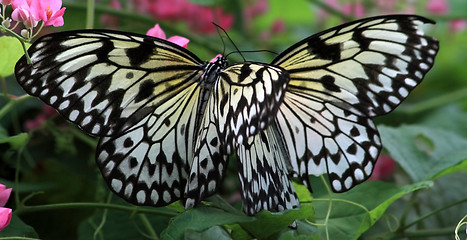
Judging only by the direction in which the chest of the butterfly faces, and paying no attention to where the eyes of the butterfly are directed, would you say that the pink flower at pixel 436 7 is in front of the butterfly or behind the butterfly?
in front

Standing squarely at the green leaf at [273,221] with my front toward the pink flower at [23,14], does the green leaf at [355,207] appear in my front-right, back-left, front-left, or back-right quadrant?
back-right

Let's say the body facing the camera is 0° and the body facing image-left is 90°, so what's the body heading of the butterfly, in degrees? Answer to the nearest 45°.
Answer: approximately 180°

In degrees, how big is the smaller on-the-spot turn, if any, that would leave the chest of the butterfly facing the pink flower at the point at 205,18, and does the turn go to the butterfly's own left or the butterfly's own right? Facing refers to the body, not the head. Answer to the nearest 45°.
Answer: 0° — it already faces it
